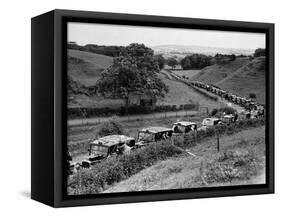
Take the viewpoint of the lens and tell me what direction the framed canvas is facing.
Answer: facing the viewer and to the right of the viewer
